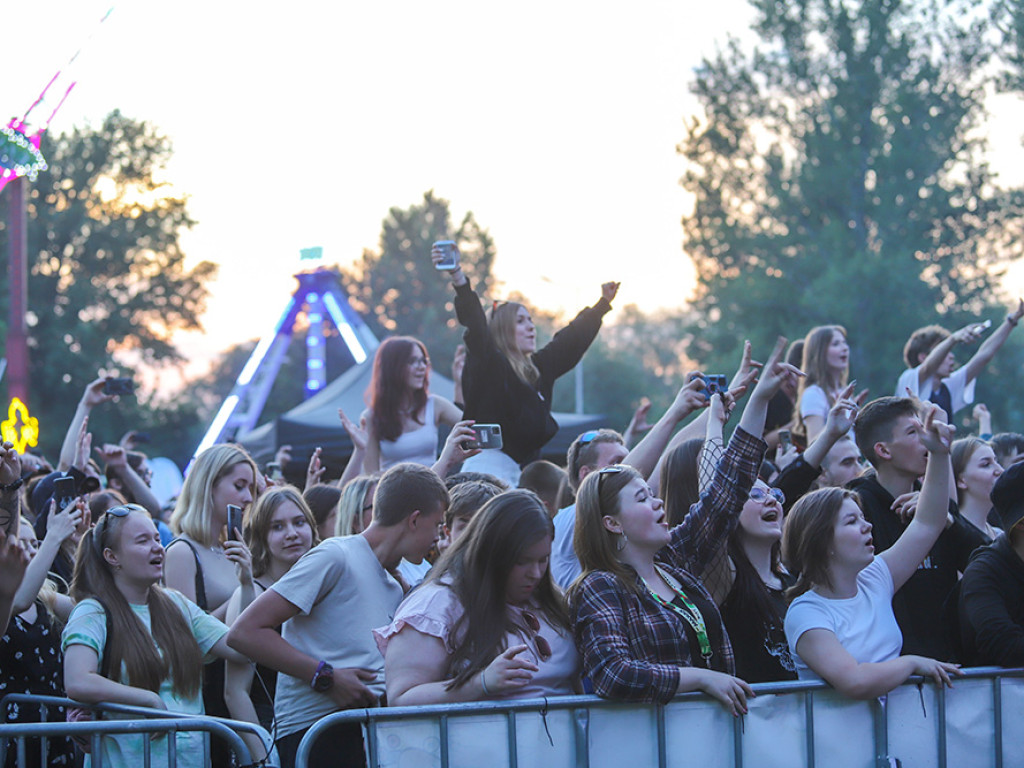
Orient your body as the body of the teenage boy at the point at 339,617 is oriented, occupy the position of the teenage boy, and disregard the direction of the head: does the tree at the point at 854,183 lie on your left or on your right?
on your left

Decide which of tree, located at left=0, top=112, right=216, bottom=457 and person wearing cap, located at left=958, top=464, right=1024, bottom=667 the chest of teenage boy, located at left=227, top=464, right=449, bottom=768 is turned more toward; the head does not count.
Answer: the person wearing cap

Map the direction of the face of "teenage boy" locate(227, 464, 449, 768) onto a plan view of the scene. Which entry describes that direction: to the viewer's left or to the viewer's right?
to the viewer's right

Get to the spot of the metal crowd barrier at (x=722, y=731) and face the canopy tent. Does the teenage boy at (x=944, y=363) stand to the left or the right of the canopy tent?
right

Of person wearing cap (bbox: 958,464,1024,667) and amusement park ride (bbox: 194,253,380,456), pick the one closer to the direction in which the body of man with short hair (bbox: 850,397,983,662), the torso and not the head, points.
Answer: the person wearing cap
